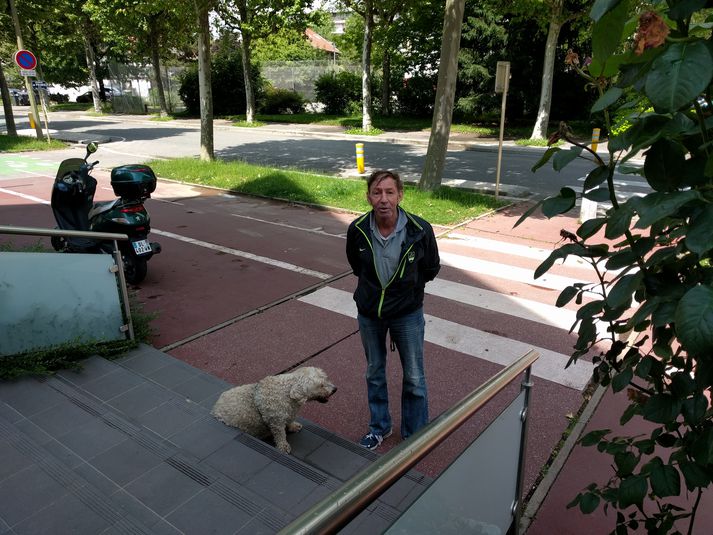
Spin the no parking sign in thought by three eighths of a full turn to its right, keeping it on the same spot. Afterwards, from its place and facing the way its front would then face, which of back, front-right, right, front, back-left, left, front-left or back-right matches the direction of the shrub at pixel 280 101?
right

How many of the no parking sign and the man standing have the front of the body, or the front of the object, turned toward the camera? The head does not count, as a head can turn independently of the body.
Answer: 2

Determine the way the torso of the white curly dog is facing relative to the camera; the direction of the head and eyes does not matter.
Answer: to the viewer's right

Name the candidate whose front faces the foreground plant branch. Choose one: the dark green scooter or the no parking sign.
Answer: the no parking sign

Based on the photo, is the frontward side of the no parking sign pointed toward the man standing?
yes

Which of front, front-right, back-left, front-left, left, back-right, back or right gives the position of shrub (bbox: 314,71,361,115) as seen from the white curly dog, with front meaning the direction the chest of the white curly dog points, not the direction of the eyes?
left

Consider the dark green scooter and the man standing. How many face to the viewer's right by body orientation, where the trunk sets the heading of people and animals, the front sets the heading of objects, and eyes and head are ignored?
0

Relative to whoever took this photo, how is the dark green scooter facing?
facing away from the viewer and to the left of the viewer

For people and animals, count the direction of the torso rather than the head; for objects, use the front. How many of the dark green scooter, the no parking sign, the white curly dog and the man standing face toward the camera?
2
